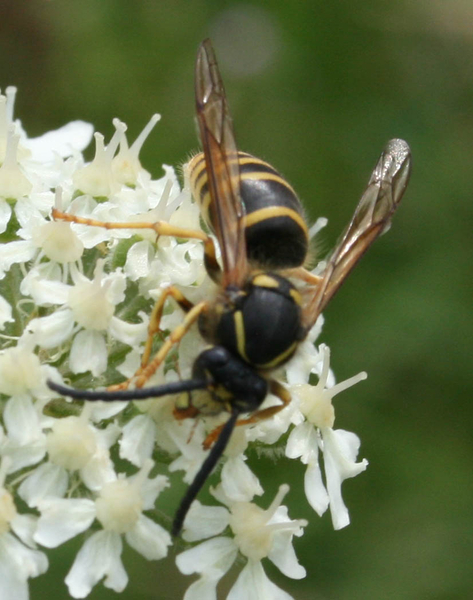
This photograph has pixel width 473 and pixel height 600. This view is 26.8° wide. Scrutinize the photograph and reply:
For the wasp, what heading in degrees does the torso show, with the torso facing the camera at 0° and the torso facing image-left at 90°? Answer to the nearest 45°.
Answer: approximately 45°
